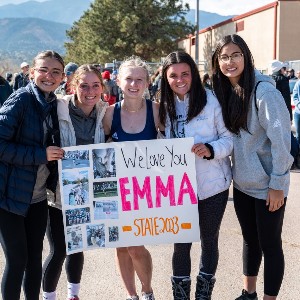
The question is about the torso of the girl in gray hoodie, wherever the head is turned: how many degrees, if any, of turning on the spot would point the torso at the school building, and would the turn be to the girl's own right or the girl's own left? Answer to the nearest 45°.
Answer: approximately 135° to the girl's own right

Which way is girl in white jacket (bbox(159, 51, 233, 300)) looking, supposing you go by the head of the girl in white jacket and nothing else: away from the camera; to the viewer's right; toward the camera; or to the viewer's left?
toward the camera

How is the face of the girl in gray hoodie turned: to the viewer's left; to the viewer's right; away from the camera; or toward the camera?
toward the camera
